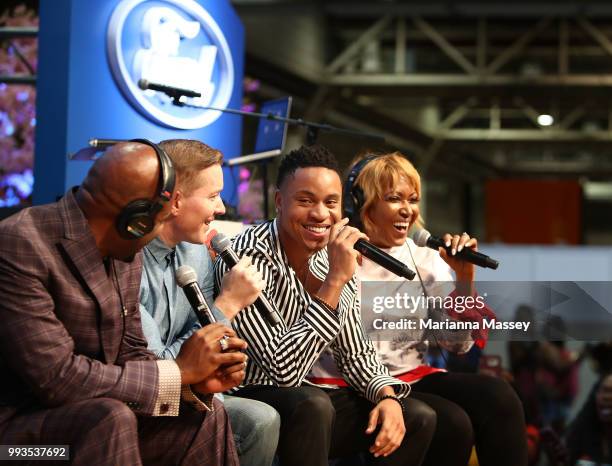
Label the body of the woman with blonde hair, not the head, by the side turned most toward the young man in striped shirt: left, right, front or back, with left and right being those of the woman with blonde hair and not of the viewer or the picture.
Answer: right

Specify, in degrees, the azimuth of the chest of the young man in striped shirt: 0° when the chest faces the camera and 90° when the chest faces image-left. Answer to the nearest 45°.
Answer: approximately 315°

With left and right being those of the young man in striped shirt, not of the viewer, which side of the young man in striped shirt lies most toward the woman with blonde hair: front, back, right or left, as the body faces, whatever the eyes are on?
left

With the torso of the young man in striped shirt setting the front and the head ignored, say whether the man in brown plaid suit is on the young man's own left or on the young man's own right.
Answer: on the young man's own right

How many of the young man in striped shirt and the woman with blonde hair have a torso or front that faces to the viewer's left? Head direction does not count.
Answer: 0
